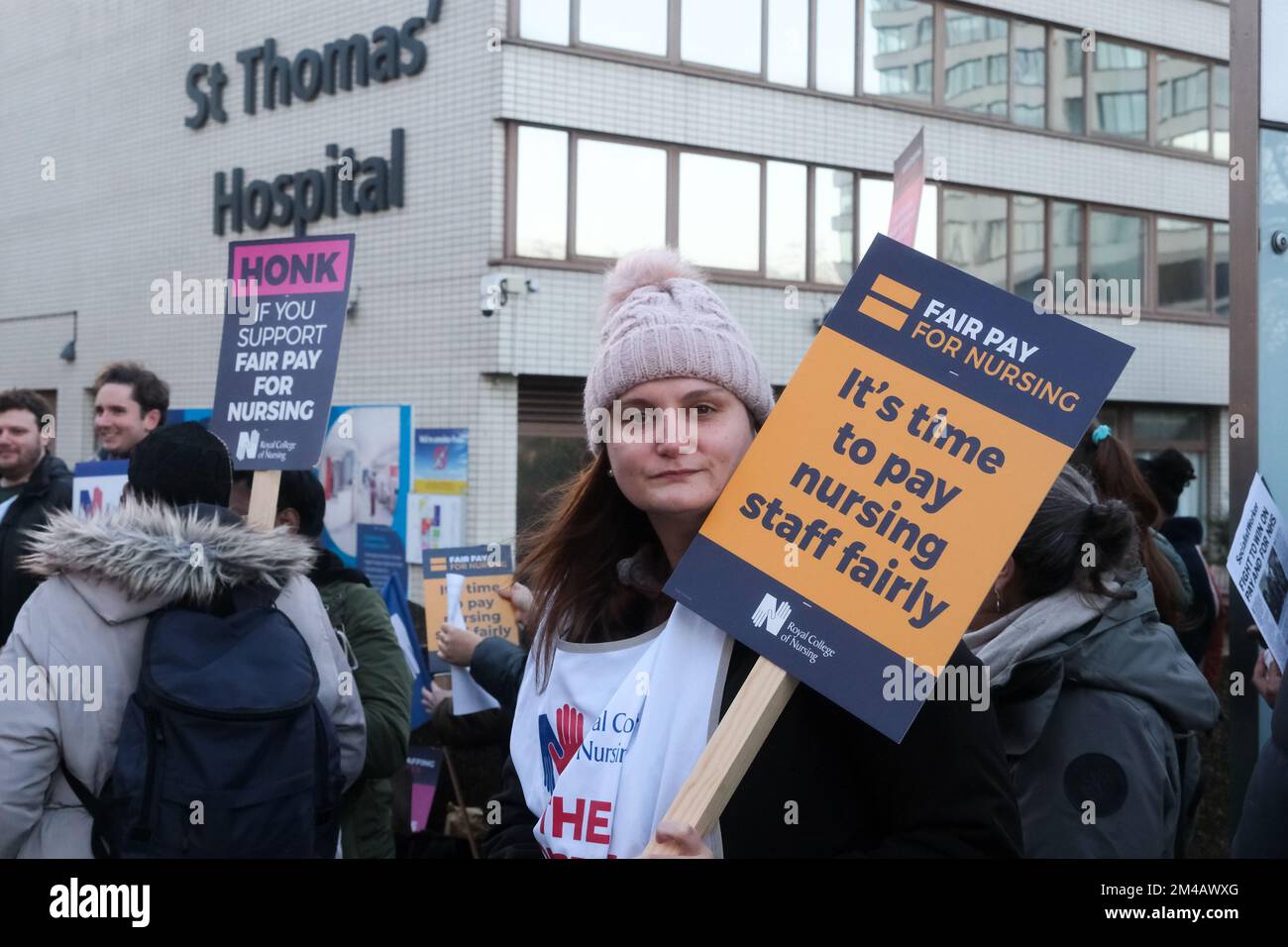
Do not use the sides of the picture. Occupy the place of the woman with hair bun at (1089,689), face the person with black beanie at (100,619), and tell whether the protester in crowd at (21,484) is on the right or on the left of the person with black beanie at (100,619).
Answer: right

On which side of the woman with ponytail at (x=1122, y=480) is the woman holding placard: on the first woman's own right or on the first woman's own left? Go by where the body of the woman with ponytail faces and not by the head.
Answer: on the first woman's own left

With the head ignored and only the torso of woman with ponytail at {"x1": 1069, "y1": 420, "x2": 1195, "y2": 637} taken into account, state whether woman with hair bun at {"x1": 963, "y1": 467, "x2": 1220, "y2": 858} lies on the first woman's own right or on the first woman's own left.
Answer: on the first woman's own left

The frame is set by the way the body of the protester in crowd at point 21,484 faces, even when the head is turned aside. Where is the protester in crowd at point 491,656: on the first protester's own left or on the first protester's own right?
on the first protester's own left

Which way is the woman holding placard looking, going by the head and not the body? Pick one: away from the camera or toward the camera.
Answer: toward the camera

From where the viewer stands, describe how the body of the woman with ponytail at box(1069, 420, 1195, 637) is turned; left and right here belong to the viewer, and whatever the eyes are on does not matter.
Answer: facing away from the viewer and to the left of the viewer

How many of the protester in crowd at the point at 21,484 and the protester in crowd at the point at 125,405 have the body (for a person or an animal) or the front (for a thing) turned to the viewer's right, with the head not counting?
0

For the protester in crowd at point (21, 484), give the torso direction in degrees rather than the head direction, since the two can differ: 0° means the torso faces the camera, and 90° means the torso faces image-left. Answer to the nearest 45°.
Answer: approximately 45°

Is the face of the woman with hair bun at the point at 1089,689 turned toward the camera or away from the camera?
away from the camera

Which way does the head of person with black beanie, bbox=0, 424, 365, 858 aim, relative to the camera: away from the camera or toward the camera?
away from the camera

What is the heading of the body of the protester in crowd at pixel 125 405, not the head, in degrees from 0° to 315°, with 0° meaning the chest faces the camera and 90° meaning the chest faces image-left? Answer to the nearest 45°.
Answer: approximately 45°

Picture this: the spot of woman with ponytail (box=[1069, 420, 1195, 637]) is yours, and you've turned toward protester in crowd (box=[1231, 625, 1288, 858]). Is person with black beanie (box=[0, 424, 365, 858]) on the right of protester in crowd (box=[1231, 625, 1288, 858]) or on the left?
right
